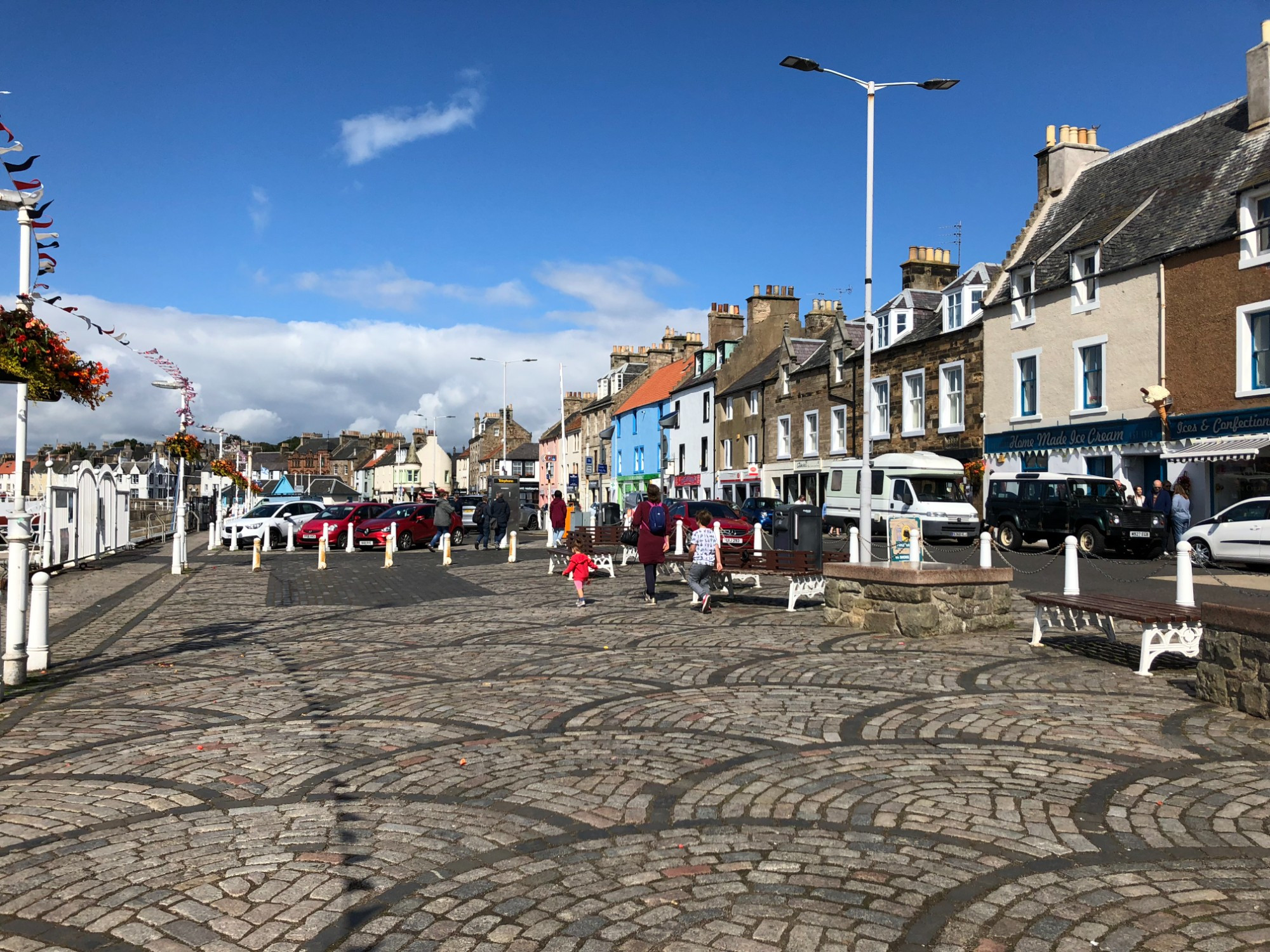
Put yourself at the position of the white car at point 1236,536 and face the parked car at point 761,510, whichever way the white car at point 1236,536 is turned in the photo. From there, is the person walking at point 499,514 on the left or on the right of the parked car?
left

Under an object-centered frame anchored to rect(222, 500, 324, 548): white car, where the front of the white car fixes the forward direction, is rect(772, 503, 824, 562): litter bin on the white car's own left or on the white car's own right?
on the white car's own left

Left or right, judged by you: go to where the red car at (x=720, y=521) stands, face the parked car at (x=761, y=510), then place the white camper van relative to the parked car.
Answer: right

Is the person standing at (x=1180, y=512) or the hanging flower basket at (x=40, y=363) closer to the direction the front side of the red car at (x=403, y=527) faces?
the hanging flower basket

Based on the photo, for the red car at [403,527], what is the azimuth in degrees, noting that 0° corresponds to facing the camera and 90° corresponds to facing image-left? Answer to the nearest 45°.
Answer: approximately 45°

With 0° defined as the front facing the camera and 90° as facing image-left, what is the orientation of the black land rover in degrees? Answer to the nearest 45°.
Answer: approximately 315°

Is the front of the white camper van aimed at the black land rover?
yes

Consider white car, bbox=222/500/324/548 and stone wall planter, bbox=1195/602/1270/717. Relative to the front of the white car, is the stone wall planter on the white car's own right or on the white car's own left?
on the white car's own left

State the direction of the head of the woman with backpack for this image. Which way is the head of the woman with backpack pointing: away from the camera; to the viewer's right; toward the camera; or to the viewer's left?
away from the camera

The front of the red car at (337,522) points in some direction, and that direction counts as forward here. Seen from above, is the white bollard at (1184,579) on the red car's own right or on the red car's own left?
on the red car's own left

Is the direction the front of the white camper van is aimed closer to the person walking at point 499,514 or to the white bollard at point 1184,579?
the white bollard

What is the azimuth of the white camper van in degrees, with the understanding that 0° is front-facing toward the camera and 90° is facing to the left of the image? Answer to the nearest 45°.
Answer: approximately 315°

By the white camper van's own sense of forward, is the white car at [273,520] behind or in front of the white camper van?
behind

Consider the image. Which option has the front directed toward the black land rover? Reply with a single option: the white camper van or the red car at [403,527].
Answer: the white camper van

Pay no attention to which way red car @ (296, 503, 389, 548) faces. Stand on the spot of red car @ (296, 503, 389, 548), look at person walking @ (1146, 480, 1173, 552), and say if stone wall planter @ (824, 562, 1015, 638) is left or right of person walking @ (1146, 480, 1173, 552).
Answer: right
